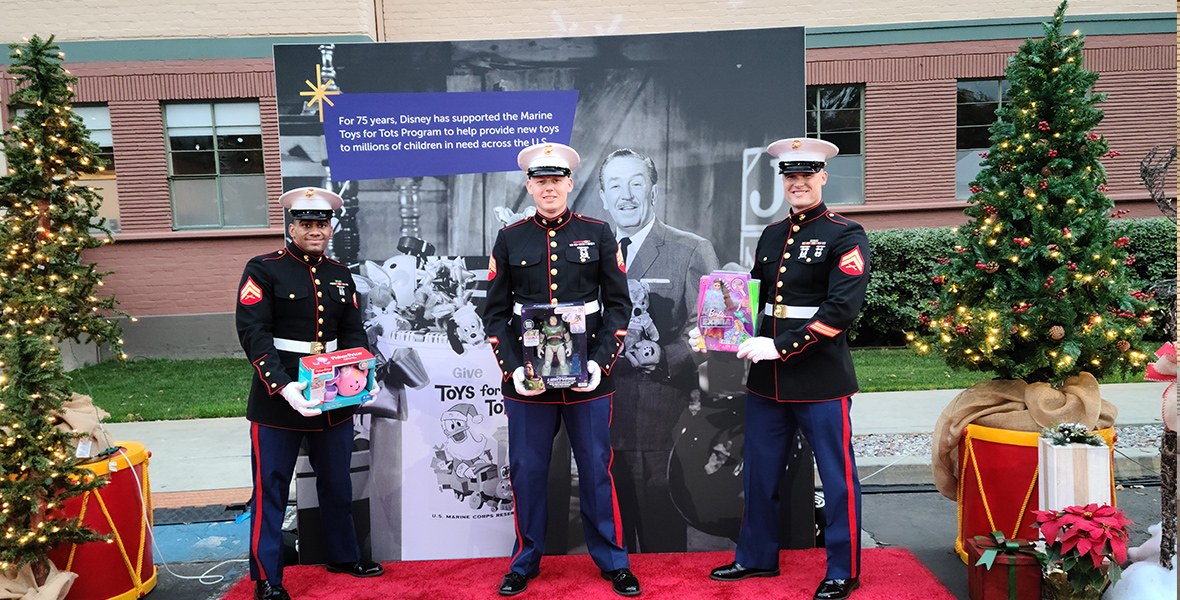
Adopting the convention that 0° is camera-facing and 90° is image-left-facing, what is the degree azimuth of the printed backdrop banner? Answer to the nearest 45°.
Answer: approximately 0°

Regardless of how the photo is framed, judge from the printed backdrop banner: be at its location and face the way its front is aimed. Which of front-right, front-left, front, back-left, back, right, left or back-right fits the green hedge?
back-left

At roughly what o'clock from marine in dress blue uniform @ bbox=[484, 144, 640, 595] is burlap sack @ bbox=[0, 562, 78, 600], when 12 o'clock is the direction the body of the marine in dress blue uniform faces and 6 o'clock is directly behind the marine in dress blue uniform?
The burlap sack is roughly at 3 o'clock from the marine in dress blue uniform.

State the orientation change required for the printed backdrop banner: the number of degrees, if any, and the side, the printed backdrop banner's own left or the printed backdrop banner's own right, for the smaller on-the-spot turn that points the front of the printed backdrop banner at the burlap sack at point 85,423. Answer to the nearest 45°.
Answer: approximately 90° to the printed backdrop banner's own right

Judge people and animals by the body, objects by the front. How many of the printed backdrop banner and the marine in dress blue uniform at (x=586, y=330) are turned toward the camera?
2

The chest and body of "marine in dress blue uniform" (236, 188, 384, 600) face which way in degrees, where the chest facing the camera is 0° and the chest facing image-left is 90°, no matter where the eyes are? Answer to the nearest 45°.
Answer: approximately 315°

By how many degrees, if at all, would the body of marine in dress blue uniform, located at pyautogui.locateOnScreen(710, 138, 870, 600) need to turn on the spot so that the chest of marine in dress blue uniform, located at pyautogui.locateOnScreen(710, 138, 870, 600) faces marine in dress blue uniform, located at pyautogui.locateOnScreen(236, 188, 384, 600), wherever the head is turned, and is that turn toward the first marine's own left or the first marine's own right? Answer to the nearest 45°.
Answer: approximately 45° to the first marine's own right

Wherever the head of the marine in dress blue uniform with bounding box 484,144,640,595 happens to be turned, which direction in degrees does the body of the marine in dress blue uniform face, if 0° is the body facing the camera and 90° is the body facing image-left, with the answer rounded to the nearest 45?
approximately 0°
